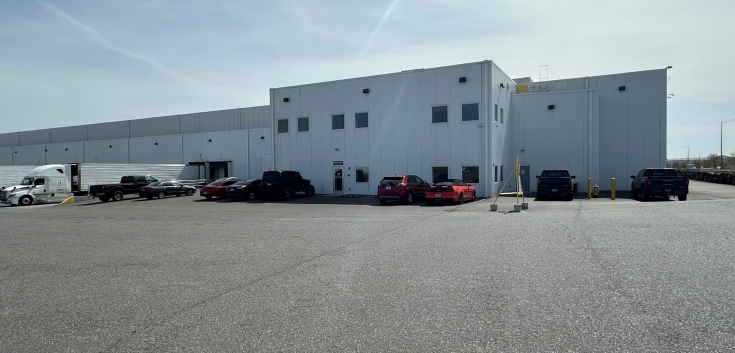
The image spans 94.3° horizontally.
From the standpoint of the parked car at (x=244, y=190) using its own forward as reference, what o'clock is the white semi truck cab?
The white semi truck cab is roughly at 8 o'clock from the parked car.

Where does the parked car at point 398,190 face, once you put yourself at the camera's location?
facing away from the viewer and to the right of the viewer

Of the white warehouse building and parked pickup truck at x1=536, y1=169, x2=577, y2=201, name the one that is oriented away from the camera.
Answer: the parked pickup truck

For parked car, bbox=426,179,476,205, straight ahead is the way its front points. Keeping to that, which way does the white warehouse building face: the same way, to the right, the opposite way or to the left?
the opposite way
